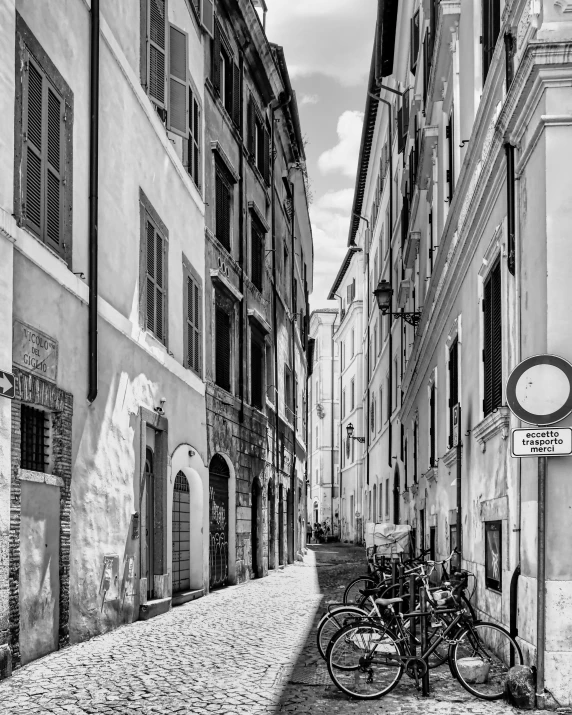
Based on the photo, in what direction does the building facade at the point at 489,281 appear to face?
to the viewer's left

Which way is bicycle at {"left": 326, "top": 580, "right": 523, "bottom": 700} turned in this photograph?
to the viewer's right

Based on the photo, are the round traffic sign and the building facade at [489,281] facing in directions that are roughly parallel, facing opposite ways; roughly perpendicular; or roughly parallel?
roughly perpendicular

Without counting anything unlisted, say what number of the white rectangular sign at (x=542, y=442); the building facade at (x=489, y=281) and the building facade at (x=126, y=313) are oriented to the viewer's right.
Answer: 1

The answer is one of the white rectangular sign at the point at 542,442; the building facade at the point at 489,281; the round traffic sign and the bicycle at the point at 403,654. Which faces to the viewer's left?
the building facade

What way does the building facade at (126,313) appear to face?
to the viewer's right

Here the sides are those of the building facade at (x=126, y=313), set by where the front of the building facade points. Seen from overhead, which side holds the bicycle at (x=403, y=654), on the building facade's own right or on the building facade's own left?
on the building facade's own right

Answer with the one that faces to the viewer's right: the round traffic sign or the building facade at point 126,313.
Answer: the building facade
